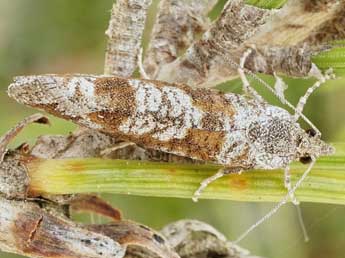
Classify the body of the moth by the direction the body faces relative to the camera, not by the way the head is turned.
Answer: to the viewer's right
